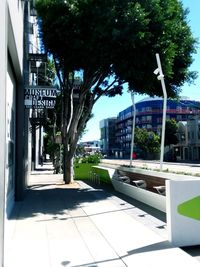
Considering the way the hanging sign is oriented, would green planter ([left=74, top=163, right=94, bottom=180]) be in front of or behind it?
behind

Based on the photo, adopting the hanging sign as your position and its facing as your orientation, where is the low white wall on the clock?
The low white wall is roughly at 10 o'clock from the hanging sign.

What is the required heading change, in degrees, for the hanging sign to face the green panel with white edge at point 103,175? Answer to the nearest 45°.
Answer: approximately 135° to its left

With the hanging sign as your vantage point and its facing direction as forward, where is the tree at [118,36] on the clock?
The tree is roughly at 9 o'clock from the hanging sign.

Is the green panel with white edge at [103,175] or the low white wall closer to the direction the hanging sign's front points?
the low white wall

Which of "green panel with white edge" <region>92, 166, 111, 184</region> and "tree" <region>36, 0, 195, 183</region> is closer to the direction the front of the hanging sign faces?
the tree

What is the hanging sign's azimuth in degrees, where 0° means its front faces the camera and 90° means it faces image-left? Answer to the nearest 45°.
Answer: approximately 0°
